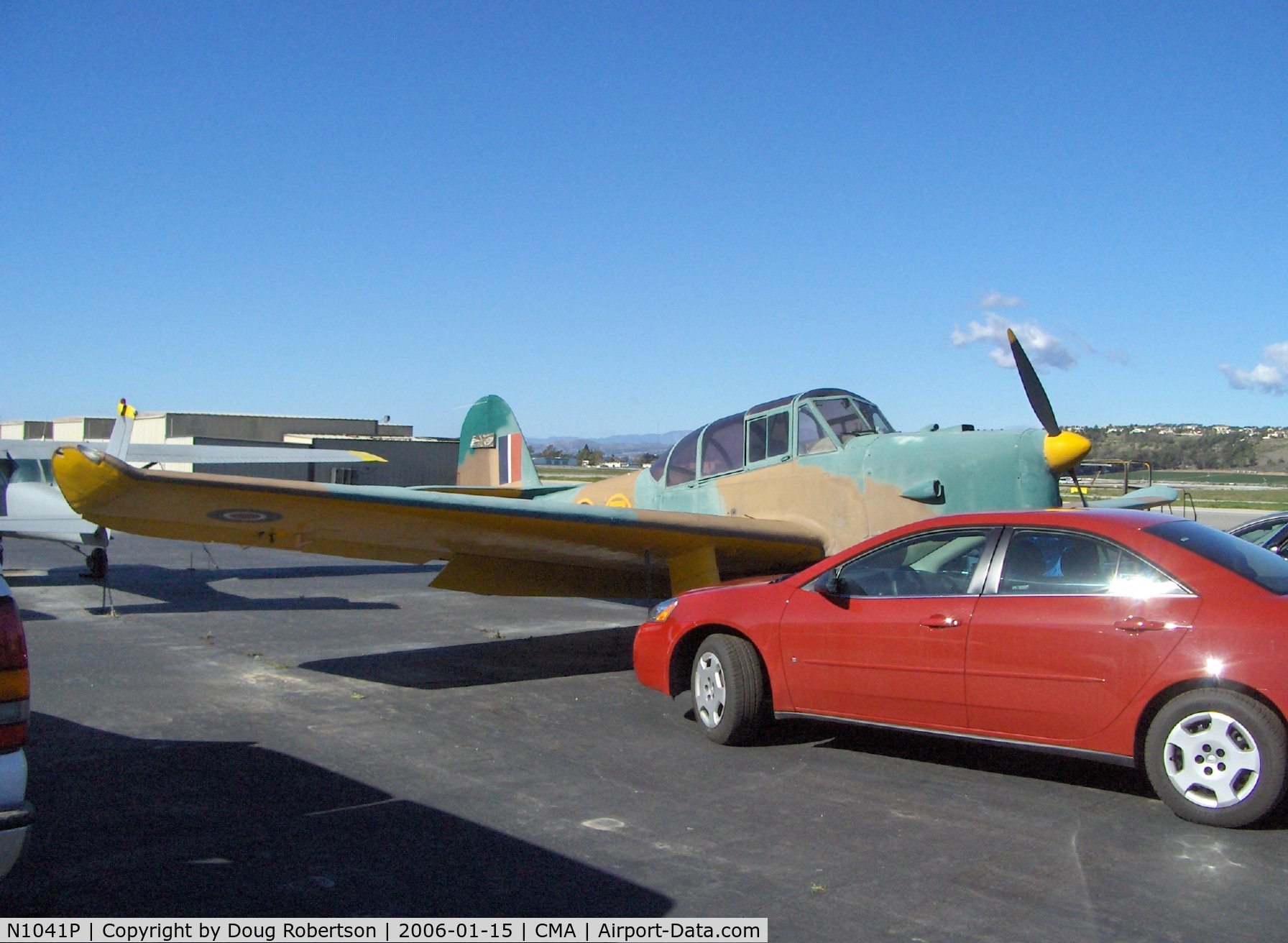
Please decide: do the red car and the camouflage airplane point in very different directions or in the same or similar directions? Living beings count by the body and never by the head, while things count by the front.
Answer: very different directions

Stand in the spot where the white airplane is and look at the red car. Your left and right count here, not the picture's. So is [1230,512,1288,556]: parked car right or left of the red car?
left

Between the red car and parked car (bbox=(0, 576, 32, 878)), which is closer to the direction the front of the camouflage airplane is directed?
the red car

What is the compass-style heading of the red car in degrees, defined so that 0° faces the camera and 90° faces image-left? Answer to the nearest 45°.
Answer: approximately 135°
